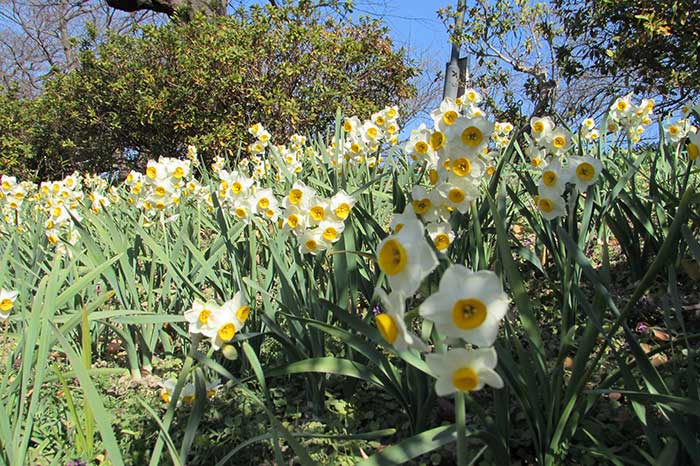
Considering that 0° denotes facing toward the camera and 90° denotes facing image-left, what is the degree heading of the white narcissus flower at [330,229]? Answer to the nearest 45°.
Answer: approximately 0°

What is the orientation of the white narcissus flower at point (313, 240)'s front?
toward the camera

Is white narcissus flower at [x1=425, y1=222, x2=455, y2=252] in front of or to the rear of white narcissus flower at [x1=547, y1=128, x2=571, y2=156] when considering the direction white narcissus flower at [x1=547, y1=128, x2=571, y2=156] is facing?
in front

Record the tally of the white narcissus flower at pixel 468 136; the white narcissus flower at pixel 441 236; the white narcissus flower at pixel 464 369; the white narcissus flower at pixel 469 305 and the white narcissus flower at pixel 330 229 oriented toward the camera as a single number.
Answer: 5

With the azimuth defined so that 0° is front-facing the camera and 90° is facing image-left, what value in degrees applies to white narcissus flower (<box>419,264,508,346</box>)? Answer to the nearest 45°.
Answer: approximately 0°

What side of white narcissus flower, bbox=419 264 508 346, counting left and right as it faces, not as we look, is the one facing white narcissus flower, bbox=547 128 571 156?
back

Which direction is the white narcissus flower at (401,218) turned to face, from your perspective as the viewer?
facing the viewer and to the left of the viewer

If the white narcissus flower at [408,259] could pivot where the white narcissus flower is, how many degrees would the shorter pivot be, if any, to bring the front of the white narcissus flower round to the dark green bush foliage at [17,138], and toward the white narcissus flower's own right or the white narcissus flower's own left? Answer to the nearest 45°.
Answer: approximately 90° to the white narcissus flower's own right

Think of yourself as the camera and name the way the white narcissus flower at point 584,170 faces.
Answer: facing the viewer

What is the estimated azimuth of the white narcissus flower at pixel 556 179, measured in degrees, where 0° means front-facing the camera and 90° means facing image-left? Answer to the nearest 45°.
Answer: approximately 45°

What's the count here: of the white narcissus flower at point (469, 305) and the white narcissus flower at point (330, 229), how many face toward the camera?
2

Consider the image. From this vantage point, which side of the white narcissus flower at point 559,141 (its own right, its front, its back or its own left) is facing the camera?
front
